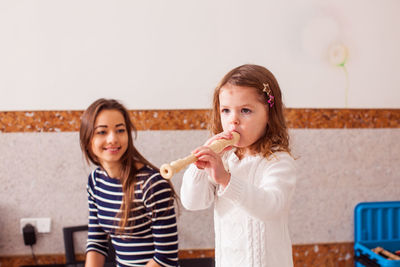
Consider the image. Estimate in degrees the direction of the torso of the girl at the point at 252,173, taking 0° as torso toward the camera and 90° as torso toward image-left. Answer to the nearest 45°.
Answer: approximately 45°

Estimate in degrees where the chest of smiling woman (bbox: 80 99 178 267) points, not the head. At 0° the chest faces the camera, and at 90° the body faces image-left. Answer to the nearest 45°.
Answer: approximately 45°
